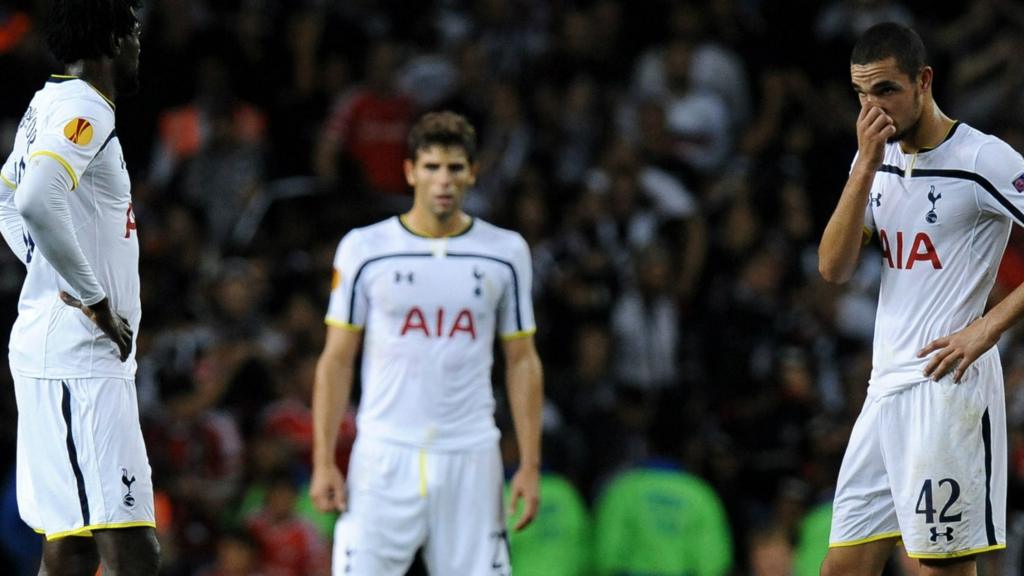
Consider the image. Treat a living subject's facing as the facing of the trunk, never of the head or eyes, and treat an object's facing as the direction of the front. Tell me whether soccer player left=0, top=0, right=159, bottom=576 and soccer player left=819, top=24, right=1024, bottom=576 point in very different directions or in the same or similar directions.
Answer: very different directions

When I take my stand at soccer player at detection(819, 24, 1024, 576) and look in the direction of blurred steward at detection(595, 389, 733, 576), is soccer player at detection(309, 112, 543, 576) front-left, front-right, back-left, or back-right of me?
front-left

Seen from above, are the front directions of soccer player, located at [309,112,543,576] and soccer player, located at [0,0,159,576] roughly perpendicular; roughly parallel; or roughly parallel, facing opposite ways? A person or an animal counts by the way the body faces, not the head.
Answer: roughly perpendicular

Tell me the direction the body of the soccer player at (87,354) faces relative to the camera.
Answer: to the viewer's right

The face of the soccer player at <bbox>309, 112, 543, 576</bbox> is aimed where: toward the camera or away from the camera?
toward the camera

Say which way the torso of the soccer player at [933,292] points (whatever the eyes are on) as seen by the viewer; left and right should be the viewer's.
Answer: facing the viewer and to the left of the viewer

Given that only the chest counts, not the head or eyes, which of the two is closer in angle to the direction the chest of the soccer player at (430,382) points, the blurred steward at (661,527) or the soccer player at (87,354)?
the soccer player

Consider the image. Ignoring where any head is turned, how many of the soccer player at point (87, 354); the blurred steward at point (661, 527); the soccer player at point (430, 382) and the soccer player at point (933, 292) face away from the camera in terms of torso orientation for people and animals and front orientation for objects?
1

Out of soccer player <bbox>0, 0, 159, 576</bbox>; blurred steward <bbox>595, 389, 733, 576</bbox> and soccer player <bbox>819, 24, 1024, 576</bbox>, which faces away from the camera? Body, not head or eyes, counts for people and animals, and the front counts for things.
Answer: the blurred steward

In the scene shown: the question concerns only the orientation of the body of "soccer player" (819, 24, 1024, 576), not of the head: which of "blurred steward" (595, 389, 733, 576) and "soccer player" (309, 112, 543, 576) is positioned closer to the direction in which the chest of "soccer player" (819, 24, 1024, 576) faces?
the soccer player

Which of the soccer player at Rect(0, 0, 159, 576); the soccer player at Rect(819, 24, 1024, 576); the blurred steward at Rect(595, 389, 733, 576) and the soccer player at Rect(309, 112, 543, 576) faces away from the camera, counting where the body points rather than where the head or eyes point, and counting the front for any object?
the blurred steward

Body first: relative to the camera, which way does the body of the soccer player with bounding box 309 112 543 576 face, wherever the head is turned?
toward the camera

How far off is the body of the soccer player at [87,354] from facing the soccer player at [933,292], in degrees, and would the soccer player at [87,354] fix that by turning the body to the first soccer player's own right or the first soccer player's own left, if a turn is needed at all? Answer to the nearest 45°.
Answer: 0° — they already face them

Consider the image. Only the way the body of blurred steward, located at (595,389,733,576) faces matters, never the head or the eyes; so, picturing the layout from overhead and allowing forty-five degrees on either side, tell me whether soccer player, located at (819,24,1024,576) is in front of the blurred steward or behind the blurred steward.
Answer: behind

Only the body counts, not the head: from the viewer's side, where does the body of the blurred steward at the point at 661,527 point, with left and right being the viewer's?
facing away from the viewer
